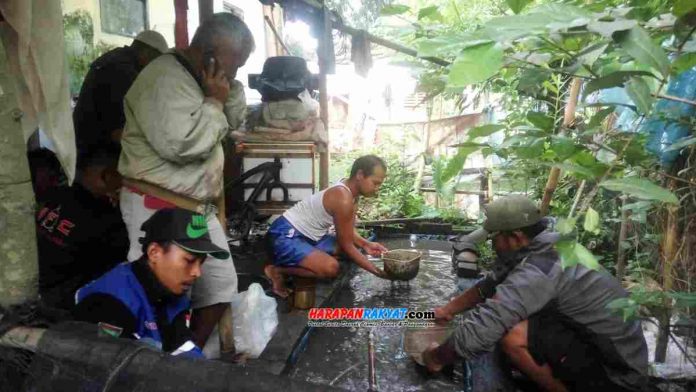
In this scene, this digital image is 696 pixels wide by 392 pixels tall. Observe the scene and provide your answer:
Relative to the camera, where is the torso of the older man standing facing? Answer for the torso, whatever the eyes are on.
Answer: to the viewer's right

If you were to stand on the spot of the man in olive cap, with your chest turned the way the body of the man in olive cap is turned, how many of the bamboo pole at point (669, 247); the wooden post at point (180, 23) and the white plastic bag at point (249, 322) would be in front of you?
2

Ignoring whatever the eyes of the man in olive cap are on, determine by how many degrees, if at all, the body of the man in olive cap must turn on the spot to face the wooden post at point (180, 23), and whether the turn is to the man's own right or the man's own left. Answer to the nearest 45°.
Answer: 0° — they already face it

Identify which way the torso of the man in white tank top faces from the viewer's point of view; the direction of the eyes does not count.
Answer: to the viewer's right

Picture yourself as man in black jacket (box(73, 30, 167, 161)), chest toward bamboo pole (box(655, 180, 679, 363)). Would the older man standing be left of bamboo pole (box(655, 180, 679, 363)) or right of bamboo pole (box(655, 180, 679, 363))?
right

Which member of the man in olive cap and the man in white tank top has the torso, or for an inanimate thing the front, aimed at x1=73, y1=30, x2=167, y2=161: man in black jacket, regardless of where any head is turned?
the man in olive cap

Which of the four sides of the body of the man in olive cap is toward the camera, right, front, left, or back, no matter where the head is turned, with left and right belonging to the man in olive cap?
left
